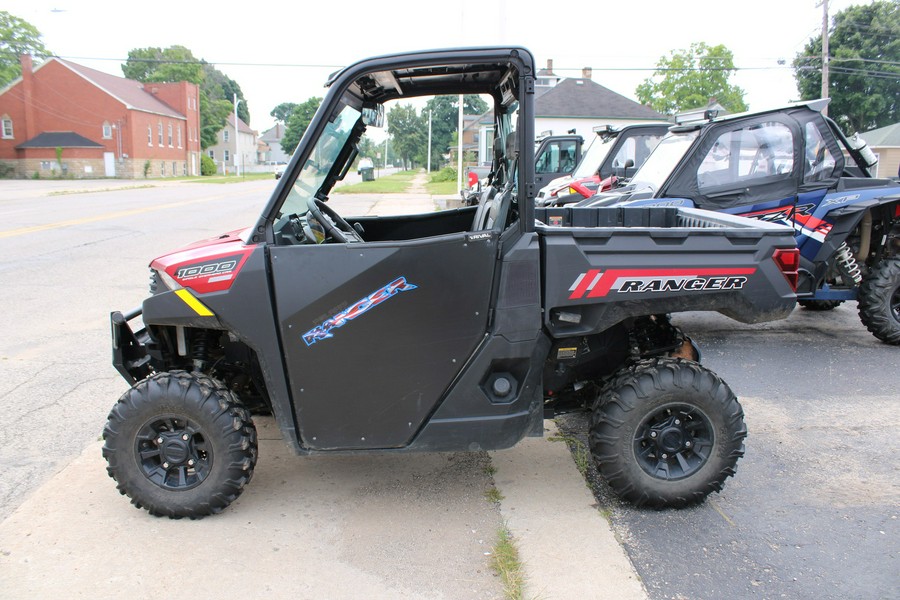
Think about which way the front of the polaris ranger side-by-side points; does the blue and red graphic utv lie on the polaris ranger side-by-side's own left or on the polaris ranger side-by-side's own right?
on the polaris ranger side-by-side's own right

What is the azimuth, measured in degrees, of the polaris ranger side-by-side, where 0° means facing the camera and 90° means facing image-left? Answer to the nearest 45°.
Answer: approximately 90°

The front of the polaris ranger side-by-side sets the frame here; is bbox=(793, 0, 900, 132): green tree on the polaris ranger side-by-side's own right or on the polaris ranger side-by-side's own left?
on the polaris ranger side-by-side's own right
